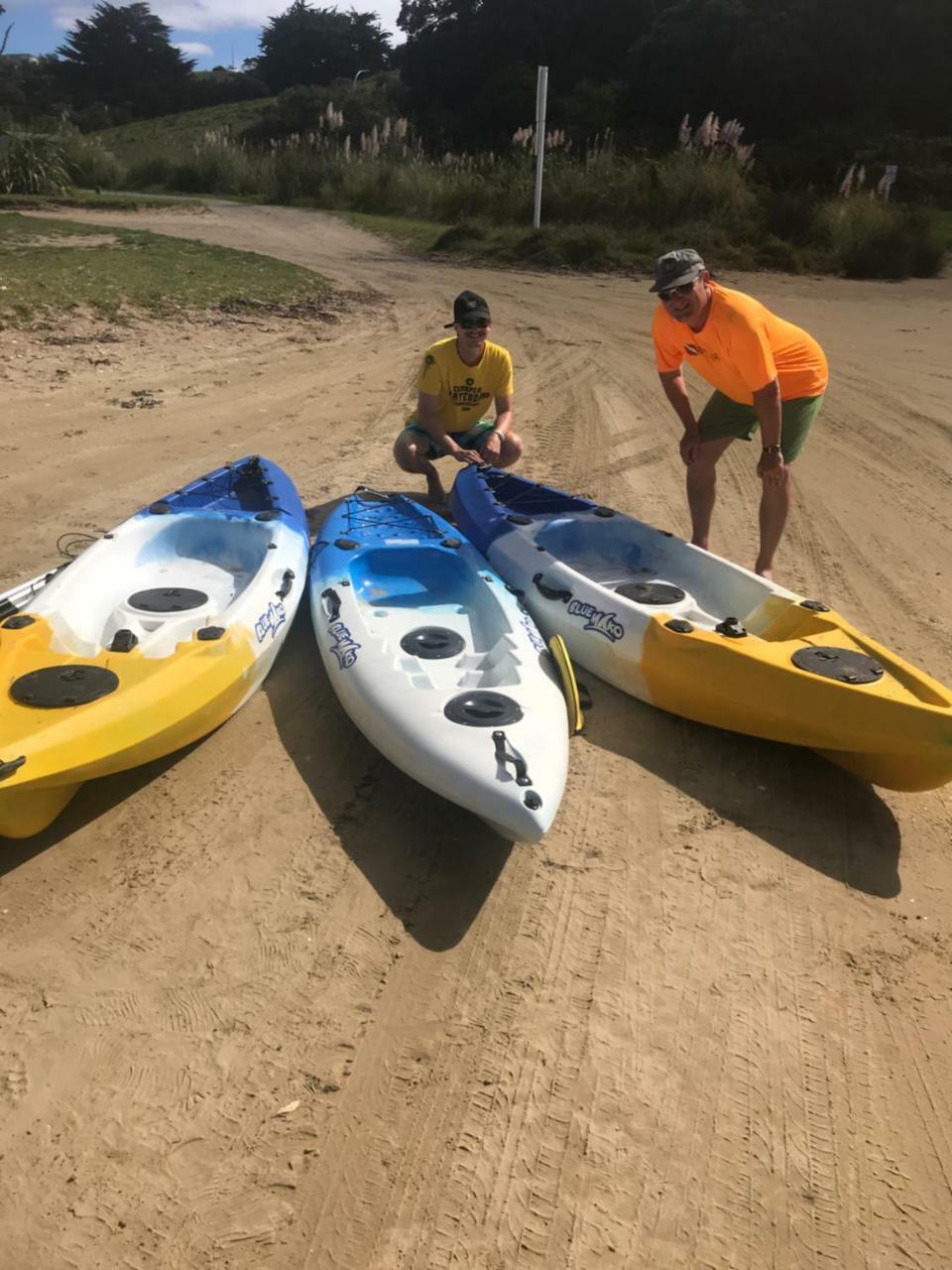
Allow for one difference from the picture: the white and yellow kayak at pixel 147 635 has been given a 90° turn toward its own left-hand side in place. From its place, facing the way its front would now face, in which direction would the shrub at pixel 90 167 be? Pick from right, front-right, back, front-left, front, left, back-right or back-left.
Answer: back-left

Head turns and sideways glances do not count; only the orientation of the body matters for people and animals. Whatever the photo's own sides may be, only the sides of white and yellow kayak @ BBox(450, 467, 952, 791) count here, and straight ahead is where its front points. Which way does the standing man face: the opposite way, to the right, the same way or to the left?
to the right

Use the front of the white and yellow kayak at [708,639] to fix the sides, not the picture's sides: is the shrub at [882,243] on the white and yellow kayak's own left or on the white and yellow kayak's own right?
on the white and yellow kayak's own left

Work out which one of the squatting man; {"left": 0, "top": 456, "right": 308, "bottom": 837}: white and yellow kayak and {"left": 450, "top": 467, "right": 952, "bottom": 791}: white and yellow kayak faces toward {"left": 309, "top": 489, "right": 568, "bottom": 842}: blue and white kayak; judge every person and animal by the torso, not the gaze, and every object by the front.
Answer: the squatting man

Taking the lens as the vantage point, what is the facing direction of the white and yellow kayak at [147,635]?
facing the viewer and to the left of the viewer

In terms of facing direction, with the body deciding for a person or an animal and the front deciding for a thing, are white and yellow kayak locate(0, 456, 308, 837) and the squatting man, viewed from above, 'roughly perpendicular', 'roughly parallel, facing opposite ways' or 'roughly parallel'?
roughly parallel

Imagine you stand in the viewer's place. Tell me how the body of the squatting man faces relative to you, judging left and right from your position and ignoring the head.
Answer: facing the viewer

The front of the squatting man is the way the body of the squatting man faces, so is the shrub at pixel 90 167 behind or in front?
behind

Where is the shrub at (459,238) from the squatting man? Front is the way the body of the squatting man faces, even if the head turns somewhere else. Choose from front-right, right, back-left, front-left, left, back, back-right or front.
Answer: back

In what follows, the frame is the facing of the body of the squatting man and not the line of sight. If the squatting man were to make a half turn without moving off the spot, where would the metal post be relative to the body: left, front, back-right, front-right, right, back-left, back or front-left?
front

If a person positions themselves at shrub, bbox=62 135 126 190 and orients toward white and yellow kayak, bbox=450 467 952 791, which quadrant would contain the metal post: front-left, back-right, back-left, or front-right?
front-left

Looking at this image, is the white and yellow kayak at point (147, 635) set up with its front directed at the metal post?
no

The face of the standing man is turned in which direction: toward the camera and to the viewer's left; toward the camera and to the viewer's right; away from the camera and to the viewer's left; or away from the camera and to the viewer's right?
toward the camera and to the viewer's left

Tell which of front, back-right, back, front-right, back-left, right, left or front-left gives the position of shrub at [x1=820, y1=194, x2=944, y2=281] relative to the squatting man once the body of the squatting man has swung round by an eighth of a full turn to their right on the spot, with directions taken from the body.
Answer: back

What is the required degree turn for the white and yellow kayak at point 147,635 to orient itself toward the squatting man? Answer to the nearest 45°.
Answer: approximately 180°

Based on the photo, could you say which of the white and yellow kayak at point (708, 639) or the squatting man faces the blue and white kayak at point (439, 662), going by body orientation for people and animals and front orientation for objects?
the squatting man
